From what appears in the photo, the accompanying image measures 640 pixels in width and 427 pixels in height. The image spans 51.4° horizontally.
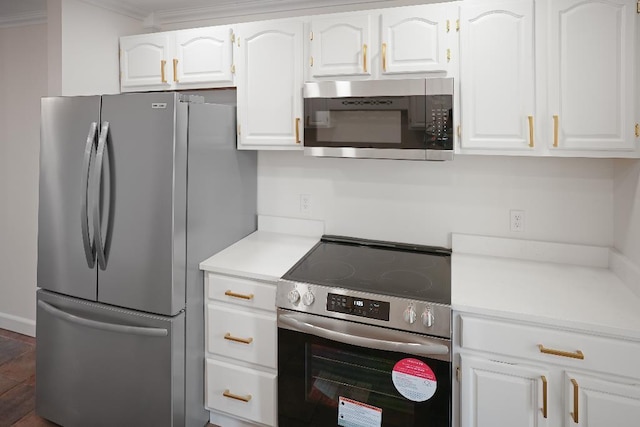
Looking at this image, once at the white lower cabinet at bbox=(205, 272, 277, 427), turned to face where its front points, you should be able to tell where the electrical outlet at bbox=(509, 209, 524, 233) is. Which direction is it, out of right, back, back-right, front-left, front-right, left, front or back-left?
back-left

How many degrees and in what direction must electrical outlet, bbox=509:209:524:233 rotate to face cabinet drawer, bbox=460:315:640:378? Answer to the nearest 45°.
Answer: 0° — it already faces it

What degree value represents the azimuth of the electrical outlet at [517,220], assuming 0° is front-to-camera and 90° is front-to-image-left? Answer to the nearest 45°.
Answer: approximately 0°

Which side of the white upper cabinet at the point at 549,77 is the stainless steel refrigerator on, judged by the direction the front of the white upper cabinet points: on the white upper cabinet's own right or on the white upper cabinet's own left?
on the white upper cabinet's own right

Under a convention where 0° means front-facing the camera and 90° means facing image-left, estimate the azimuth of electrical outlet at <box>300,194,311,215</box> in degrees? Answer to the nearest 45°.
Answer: approximately 0°
